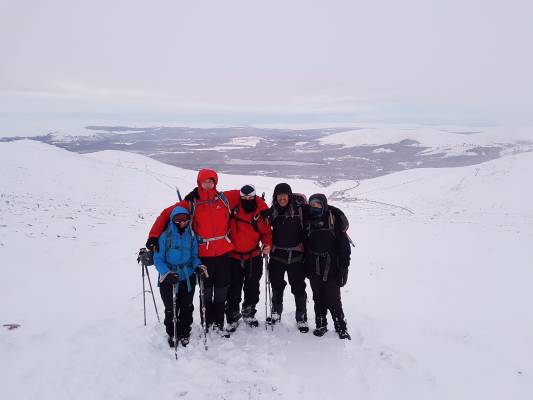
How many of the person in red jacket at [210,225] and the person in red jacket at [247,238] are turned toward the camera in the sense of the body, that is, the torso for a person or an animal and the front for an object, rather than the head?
2

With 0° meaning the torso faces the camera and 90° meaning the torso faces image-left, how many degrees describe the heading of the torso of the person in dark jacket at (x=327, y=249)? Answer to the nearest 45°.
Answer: approximately 45°

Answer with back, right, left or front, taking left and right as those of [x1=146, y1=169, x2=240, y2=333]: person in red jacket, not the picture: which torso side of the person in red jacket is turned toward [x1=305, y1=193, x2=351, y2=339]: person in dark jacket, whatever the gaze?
left

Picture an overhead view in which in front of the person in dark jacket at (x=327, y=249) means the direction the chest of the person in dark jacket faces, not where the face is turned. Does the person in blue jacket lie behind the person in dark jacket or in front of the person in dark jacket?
in front
